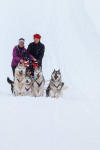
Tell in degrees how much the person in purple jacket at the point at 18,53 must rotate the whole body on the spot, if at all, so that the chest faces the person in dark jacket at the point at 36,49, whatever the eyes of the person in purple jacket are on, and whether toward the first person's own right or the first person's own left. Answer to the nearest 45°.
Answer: approximately 45° to the first person's own left

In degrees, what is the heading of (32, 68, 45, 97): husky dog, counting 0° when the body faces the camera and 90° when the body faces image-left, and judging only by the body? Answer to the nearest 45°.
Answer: approximately 0°

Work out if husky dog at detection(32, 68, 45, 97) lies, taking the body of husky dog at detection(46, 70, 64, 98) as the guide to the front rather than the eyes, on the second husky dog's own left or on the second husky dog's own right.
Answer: on the second husky dog's own right

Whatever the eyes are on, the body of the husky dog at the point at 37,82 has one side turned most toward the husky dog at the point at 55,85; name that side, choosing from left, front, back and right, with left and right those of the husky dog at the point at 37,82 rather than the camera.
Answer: left

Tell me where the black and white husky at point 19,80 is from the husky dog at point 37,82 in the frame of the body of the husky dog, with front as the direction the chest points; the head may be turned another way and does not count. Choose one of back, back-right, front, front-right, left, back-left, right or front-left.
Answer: right

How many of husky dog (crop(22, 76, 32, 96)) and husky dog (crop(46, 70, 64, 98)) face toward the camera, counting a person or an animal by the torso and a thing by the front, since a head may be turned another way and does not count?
2

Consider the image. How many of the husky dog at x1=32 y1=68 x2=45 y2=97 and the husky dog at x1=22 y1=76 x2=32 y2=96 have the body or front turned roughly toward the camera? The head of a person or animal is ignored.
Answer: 2
